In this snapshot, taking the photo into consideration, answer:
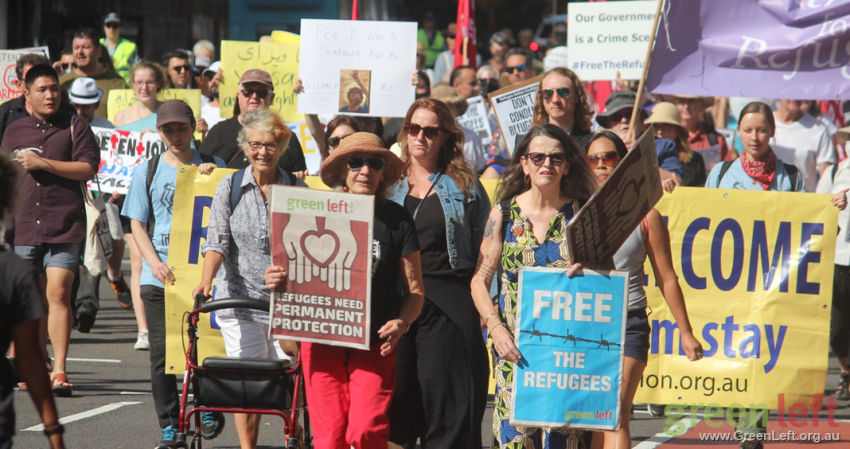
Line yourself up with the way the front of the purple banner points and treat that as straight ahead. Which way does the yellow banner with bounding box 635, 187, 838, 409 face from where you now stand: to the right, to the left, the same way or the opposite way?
the same way

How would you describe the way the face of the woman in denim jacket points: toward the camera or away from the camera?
toward the camera

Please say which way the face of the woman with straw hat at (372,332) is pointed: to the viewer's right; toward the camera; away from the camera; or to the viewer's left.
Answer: toward the camera

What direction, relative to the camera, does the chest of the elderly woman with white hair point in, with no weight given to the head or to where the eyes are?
toward the camera

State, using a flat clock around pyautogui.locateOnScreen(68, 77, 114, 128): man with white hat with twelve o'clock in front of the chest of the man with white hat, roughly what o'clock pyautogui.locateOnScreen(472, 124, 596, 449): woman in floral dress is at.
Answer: The woman in floral dress is roughly at 10 o'clock from the man with white hat.

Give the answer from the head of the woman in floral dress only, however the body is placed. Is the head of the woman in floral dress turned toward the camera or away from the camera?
toward the camera

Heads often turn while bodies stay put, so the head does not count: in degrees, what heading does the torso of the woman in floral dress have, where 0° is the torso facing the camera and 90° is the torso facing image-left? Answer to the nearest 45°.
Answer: approximately 0°

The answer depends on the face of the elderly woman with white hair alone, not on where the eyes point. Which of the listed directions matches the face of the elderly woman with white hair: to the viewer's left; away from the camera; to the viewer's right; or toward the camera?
toward the camera

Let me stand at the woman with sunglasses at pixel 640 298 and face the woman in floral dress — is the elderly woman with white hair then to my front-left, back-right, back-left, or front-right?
front-right

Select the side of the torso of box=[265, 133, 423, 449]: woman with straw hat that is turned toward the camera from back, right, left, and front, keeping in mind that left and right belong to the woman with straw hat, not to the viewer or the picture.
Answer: front

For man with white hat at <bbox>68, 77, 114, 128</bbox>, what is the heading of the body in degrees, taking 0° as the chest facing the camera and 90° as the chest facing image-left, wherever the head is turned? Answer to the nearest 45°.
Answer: approximately 45°

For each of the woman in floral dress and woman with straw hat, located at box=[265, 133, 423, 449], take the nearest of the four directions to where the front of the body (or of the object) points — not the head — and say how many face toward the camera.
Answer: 2

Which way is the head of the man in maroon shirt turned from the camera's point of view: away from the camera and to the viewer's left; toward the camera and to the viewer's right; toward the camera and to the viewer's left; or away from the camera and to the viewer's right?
toward the camera and to the viewer's right

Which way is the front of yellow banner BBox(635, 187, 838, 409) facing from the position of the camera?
facing the viewer
